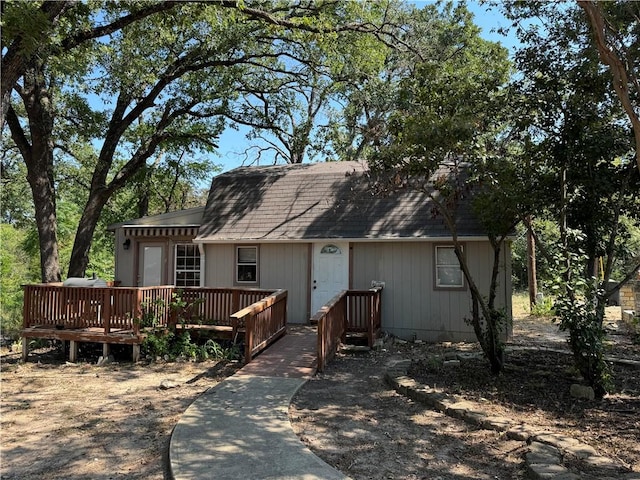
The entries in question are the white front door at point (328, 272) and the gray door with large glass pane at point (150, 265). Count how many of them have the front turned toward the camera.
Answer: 2

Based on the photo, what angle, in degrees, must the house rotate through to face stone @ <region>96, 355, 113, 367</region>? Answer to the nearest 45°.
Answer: approximately 45° to its right

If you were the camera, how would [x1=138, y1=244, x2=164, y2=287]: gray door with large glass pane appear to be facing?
facing the viewer

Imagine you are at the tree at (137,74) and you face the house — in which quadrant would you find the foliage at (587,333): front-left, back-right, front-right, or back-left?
front-right

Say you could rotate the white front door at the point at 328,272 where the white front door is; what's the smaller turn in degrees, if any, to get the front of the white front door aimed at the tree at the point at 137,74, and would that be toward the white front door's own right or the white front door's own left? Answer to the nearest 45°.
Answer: approximately 90° to the white front door's own right

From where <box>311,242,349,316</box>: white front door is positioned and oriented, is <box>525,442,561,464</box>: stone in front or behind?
in front

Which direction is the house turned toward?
toward the camera

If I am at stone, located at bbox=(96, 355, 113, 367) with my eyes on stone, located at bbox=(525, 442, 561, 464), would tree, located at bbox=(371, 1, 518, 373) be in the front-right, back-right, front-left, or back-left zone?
front-left

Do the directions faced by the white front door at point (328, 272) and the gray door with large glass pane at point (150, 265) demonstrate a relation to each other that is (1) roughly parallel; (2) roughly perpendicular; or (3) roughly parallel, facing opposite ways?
roughly parallel

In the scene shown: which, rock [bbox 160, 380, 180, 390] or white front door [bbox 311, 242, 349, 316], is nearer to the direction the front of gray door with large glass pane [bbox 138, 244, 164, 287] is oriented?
the rock

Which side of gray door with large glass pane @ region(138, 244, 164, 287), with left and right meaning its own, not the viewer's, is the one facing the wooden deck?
front

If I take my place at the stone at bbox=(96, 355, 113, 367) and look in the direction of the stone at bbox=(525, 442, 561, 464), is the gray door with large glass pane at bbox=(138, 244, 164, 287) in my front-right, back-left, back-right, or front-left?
back-left

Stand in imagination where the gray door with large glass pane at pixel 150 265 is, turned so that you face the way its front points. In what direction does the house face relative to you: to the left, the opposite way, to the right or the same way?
the same way

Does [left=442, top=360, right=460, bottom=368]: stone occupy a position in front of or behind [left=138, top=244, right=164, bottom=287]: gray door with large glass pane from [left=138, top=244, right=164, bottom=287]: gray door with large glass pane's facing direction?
in front

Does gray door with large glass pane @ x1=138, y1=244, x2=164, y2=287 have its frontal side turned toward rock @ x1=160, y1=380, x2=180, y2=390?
yes

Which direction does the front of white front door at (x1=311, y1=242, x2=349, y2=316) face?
toward the camera

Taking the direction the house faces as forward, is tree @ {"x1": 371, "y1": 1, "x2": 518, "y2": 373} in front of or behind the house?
in front
